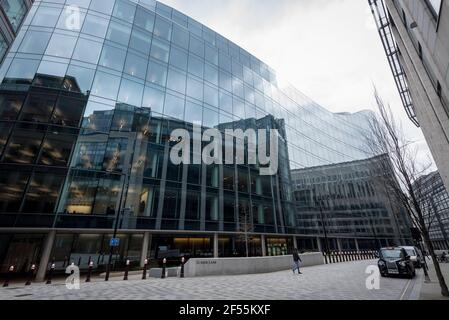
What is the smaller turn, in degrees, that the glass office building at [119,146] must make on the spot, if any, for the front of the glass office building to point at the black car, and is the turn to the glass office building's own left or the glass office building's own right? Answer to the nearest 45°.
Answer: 0° — it already faces it

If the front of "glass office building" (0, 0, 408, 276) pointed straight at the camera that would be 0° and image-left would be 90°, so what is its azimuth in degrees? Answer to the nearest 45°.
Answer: approximately 315°
